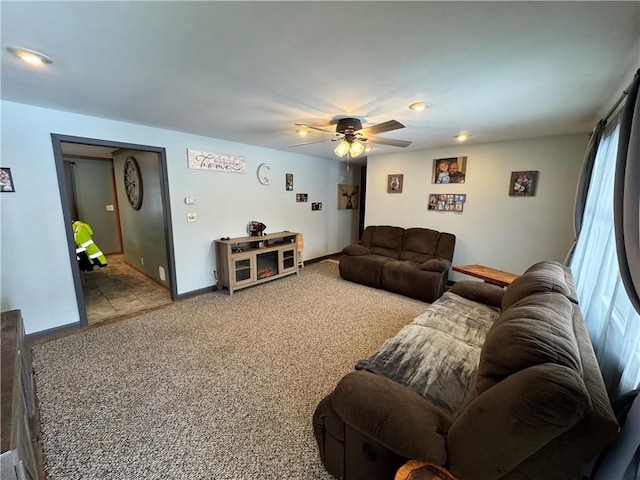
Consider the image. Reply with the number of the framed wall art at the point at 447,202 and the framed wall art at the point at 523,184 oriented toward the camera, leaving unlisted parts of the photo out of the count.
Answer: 2

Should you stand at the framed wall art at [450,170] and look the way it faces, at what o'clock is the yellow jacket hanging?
The yellow jacket hanging is roughly at 2 o'clock from the framed wall art.

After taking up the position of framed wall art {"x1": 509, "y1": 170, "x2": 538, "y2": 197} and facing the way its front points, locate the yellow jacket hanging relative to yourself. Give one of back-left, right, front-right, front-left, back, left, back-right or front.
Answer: front-right

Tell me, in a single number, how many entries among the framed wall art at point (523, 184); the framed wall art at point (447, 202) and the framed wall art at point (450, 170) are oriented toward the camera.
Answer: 3

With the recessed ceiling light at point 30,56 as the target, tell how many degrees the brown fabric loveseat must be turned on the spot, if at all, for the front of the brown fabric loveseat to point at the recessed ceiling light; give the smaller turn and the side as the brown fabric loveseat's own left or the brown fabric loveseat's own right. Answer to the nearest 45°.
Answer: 0° — it already faces it

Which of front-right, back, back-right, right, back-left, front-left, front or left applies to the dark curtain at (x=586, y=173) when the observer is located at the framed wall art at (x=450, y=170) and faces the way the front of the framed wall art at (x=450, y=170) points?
front-left

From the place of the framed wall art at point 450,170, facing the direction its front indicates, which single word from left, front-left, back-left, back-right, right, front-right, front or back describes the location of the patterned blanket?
front

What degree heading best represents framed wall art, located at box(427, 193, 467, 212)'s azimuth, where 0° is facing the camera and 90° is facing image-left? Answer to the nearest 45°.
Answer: approximately 0°

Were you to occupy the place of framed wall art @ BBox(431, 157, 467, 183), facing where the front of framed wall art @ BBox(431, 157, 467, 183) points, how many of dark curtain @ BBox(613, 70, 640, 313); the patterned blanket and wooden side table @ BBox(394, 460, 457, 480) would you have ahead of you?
3

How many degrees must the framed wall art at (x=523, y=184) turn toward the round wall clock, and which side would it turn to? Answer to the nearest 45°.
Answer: approximately 45° to its right

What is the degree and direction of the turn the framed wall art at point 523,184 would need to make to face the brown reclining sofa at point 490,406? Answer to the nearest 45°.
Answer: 0° — it already faces it

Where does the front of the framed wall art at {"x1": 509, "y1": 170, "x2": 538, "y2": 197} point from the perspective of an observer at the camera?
facing the viewer

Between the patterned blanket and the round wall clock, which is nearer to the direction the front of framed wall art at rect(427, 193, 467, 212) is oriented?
the patterned blanket

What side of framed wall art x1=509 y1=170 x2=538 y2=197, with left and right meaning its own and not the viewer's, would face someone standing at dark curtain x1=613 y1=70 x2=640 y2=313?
front
